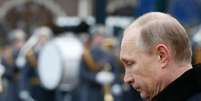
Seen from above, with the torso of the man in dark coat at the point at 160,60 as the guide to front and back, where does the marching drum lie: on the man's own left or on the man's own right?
on the man's own right

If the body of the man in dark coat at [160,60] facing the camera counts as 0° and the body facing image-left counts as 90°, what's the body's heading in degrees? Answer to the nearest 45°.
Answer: approximately 90°

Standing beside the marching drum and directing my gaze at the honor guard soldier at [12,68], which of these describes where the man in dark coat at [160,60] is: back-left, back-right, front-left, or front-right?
back-left

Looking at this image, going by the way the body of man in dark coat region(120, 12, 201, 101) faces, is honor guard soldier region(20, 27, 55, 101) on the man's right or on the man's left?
on the man's right
